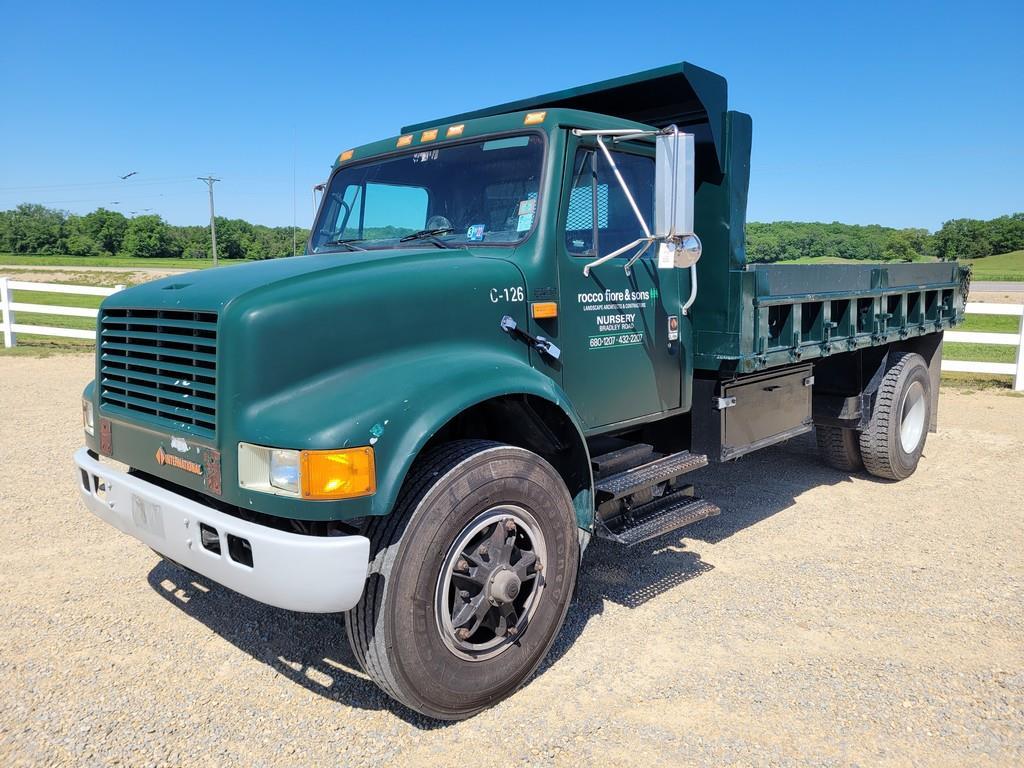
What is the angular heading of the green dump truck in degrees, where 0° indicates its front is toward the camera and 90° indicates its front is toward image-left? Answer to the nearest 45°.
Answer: approximately 45°

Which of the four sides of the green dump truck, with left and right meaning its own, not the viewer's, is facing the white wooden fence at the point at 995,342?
back
